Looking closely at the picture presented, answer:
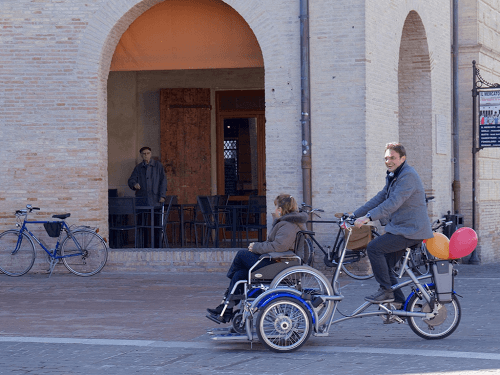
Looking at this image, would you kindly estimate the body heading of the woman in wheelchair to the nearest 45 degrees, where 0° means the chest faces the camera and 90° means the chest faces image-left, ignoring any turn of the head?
approximately 90°

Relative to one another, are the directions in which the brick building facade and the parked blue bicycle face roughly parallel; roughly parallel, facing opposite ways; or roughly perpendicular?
roughly perpendicular

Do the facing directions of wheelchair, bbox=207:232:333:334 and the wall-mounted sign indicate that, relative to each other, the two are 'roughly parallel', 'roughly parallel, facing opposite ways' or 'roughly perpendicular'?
roughly perpendicular

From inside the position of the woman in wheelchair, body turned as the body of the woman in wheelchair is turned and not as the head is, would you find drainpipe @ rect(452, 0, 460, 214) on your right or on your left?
on your right

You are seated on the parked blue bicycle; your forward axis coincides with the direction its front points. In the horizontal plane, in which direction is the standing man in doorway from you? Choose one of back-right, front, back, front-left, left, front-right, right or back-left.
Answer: back-right

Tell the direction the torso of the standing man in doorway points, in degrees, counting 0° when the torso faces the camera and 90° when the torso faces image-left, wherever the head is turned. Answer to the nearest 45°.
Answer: approximately 0°

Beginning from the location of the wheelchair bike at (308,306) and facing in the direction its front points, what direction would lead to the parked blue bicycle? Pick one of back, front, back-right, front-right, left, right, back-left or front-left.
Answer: front-right

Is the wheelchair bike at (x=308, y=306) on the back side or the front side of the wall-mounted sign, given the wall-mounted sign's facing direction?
on the front side

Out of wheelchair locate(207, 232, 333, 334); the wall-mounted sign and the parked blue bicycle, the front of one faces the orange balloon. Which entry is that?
the wall-mounted sign

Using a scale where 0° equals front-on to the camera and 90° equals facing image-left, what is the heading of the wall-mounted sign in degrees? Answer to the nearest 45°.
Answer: approximately 0°

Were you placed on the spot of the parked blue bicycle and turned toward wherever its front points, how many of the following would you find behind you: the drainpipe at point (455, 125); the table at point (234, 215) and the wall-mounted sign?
3

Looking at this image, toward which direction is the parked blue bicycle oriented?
to the viewer's left

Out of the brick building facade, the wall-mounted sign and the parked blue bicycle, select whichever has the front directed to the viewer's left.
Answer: the parked blue bicycle
